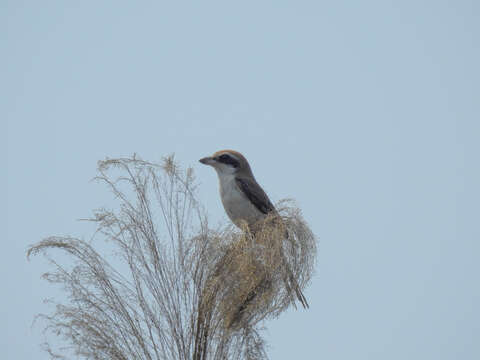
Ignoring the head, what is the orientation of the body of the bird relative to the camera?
to the viewer's left
